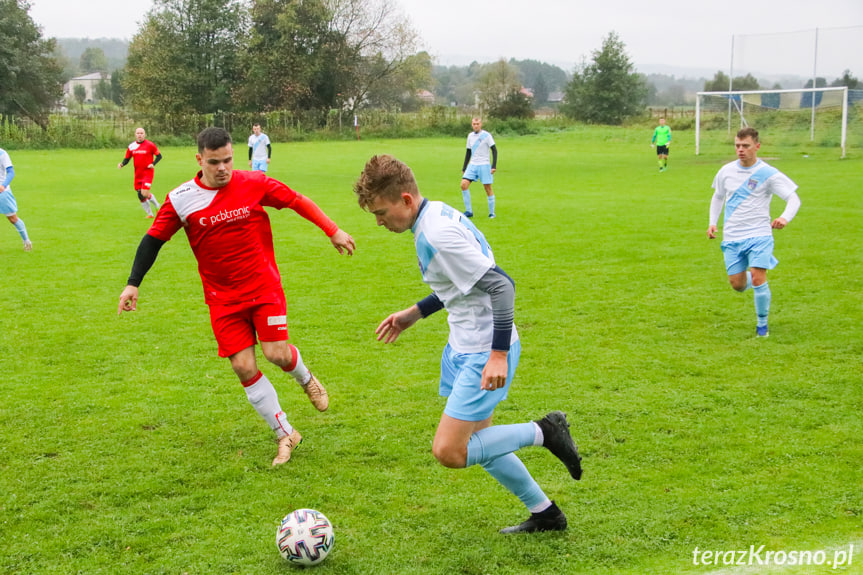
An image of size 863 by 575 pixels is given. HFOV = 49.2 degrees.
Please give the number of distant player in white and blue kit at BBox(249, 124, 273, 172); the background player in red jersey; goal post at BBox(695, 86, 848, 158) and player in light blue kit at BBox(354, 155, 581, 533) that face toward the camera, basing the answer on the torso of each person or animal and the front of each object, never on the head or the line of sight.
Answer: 3

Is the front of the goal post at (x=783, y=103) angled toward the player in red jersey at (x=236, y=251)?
yes

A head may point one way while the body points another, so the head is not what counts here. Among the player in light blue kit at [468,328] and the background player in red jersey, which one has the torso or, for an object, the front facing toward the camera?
the background player in red jersey

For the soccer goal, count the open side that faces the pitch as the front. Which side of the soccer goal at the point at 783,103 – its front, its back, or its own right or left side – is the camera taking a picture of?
front

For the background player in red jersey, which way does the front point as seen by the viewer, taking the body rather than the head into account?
toward the camera

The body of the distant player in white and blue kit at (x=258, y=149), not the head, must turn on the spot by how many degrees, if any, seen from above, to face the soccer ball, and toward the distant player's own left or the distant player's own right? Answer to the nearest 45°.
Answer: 0° — they already face it

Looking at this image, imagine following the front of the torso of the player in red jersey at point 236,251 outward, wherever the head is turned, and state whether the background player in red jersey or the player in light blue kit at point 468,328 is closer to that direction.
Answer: the player in light blue kit

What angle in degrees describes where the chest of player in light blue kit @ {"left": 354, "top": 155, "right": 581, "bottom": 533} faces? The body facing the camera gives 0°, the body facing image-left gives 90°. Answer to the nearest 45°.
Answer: approximately 90°

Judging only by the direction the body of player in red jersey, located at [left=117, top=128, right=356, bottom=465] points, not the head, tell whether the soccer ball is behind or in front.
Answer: in front

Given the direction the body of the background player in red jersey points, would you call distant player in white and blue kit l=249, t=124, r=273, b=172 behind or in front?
behind

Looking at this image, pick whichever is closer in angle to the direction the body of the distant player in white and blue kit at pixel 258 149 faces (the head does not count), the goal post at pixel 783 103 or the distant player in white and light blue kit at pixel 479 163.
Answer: the distant player in white and light blue kit

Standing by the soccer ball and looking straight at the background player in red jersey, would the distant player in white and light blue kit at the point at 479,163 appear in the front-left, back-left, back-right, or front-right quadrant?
front-right

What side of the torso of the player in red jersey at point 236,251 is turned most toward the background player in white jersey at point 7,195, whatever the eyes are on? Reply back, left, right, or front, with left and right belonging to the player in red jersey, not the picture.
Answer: back

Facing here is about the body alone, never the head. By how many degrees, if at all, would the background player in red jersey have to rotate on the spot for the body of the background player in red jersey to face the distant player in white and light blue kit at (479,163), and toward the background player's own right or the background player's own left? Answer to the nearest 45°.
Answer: approximately 45° to the background player's own left

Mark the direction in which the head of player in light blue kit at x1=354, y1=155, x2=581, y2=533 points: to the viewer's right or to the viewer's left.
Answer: to the viewer's left
